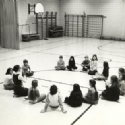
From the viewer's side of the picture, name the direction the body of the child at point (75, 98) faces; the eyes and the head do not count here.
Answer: away from the camera

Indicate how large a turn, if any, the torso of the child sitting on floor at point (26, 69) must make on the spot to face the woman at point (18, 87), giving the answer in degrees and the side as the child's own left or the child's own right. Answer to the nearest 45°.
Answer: approximately 45° to the child's own right

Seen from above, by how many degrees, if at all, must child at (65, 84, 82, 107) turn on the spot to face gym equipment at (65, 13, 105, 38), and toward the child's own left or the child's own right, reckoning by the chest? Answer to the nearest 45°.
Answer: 0° — they already face it

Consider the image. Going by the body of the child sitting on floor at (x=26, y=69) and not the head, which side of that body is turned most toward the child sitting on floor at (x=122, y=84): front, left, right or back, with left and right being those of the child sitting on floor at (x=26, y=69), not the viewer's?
front

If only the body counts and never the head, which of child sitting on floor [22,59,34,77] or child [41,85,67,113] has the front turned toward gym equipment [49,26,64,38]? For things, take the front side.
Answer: the child

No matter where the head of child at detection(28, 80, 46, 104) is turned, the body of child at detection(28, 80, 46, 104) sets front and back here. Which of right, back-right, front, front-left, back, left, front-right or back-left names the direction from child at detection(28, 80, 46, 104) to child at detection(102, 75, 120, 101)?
front-right

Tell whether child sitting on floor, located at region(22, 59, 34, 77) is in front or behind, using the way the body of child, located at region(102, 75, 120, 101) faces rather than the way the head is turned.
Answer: in front

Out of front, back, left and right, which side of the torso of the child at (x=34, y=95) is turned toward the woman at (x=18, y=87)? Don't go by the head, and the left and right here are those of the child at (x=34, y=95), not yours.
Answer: left

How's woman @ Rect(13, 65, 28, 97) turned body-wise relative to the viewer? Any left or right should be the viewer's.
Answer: facing away from the viewer and to the right of the viewer

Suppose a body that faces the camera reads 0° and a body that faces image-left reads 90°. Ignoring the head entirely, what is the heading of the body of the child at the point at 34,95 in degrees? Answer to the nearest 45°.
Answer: approximately 225°

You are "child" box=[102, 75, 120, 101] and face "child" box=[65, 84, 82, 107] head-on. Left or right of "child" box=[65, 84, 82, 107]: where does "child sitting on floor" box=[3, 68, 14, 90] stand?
right

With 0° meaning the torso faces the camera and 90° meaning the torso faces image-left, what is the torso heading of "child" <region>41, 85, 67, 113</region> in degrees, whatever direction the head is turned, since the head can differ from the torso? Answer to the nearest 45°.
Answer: approximately 180°

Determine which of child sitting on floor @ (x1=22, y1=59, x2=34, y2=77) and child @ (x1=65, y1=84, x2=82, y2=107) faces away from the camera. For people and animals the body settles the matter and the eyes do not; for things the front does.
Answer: the child

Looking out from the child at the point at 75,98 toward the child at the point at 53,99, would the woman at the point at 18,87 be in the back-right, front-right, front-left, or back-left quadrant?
front-right

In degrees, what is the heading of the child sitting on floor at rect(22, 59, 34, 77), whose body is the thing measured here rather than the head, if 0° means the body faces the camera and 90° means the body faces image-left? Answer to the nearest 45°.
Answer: approximately 315°

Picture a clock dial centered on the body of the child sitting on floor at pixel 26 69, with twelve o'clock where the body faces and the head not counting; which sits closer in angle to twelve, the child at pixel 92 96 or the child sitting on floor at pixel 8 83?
the child

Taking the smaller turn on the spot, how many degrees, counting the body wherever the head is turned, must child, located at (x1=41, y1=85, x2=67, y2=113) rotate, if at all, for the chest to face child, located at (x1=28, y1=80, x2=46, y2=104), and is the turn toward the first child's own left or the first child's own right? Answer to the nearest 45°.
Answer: approximately 45° to the first child's own left

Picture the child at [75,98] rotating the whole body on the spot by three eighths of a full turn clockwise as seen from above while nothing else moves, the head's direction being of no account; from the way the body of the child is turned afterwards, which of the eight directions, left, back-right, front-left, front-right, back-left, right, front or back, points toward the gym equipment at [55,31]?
back-left
